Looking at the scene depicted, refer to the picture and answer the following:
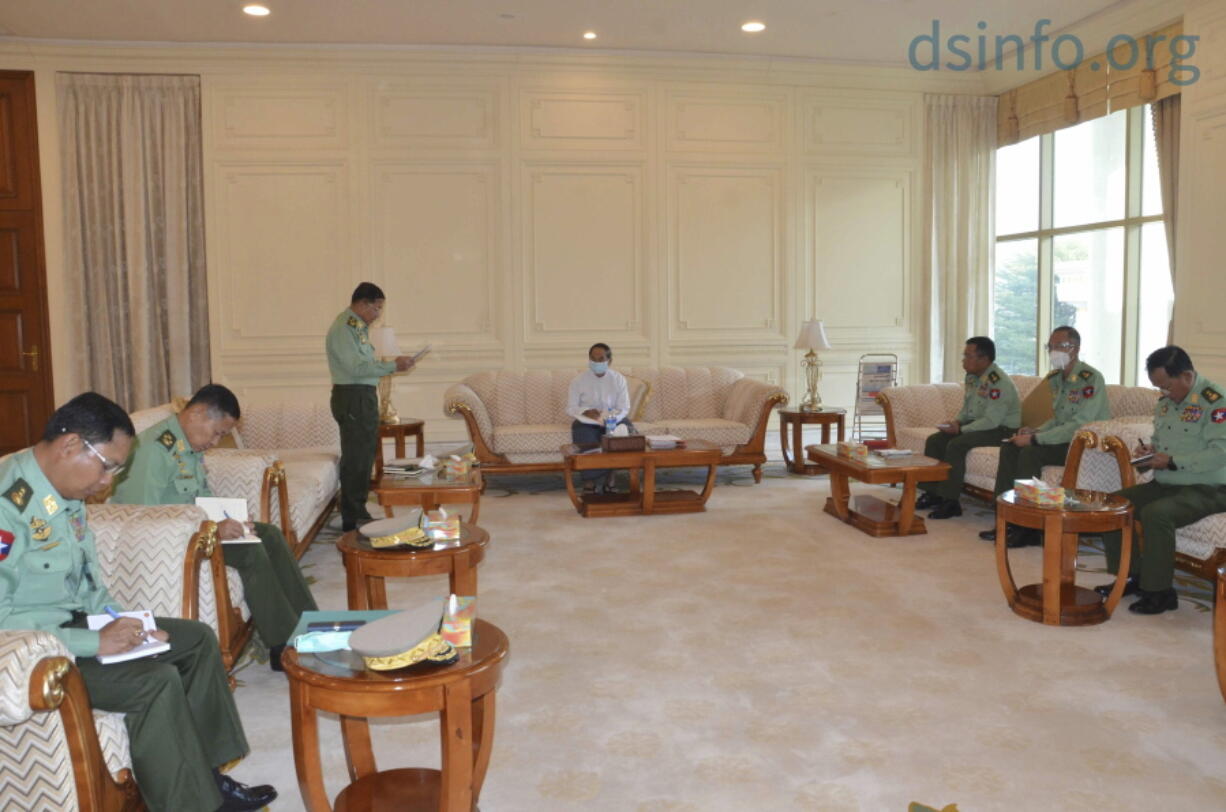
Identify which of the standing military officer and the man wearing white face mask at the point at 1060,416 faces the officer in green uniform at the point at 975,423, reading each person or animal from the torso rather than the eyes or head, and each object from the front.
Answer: the standing military officer

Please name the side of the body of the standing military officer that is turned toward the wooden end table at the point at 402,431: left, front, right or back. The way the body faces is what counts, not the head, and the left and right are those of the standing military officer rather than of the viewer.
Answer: left

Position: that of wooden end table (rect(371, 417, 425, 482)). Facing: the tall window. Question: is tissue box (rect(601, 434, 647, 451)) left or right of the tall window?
right

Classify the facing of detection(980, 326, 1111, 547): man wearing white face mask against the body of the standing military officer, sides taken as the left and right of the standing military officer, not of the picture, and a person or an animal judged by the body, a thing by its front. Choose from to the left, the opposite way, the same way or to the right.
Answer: the opposite way

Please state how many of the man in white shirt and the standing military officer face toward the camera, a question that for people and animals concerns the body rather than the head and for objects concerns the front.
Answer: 1

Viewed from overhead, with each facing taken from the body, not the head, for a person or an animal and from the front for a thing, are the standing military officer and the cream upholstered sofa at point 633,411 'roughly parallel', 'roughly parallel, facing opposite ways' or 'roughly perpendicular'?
roughly perpendicular

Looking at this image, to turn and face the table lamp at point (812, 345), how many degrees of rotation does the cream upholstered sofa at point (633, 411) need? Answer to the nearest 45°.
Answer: approximately 90° to its left

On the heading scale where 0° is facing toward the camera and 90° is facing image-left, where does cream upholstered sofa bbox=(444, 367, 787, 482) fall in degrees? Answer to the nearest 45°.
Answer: approximately 0°

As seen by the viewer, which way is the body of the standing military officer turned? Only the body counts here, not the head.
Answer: to the viewer's right

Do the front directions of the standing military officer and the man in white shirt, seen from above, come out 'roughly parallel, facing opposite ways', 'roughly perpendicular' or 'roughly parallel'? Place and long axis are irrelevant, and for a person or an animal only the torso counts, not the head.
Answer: roughly perpendicular

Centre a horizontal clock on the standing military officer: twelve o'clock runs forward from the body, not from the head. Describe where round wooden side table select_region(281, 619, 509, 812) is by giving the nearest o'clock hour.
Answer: The round wooden side table is roughly at 3 o'clock from the standing military officer.

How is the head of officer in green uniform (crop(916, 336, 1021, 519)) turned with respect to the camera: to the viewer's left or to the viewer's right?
to the viewer's left
